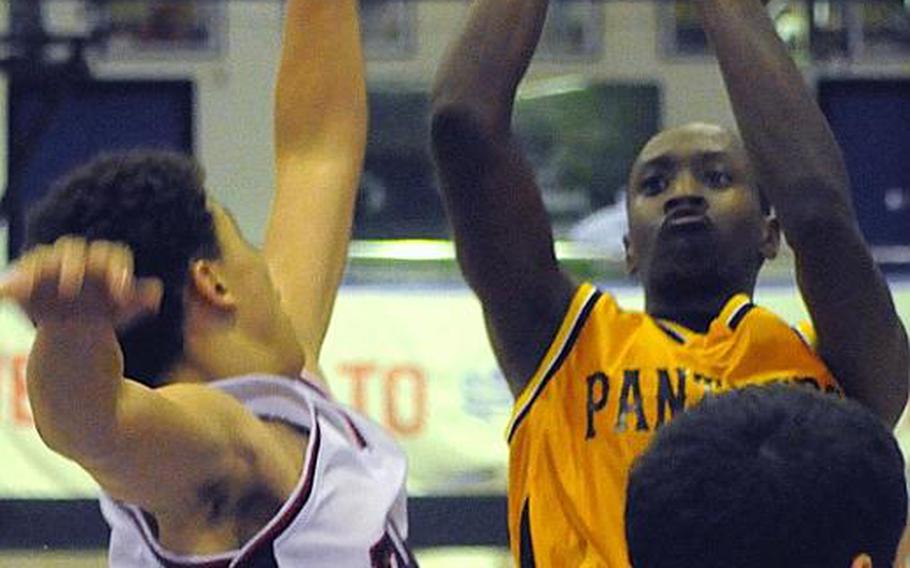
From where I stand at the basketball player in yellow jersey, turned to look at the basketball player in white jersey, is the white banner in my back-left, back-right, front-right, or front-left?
back-right

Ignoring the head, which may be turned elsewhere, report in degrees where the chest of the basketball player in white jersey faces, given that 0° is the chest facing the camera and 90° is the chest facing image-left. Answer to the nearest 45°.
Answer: approximately 270°

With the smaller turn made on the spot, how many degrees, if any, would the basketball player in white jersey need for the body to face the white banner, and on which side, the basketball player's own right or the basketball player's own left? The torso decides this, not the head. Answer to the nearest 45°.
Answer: approximately 90° to the basketball player's own left

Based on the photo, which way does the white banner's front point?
toward the camera

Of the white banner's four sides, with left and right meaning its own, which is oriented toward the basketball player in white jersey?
front

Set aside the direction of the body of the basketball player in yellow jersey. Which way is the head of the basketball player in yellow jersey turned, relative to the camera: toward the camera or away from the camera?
toward the camera

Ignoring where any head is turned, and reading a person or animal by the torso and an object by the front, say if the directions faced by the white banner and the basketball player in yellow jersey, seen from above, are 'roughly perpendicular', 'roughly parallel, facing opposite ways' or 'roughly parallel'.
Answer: roughly parallel

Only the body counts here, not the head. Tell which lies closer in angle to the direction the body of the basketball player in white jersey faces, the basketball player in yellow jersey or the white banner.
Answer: the basketball player in yellow jersey

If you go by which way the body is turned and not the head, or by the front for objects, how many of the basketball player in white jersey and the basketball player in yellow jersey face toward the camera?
1

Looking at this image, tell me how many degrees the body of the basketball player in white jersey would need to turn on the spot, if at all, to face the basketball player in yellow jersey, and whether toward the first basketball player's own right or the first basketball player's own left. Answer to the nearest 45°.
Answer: approximately 45° to the first basketball player's own left

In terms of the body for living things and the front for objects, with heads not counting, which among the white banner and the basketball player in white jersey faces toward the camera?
the white banner

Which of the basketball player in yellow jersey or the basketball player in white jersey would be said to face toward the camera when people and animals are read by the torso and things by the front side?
the basketball player in yellow jersey

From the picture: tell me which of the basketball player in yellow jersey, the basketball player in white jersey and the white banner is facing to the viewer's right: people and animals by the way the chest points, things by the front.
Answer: the basketball player in white jersey

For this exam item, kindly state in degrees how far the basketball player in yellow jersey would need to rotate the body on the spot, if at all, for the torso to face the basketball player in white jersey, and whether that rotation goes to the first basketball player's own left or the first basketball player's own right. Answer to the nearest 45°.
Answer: approximately 45° to the first basketball player's own right

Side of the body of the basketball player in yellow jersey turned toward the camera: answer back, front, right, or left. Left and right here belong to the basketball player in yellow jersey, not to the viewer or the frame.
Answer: front

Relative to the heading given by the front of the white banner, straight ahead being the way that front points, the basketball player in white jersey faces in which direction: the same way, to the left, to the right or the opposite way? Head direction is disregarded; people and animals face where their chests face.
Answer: to the left

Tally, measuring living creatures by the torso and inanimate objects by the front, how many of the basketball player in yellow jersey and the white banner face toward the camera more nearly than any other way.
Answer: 2
